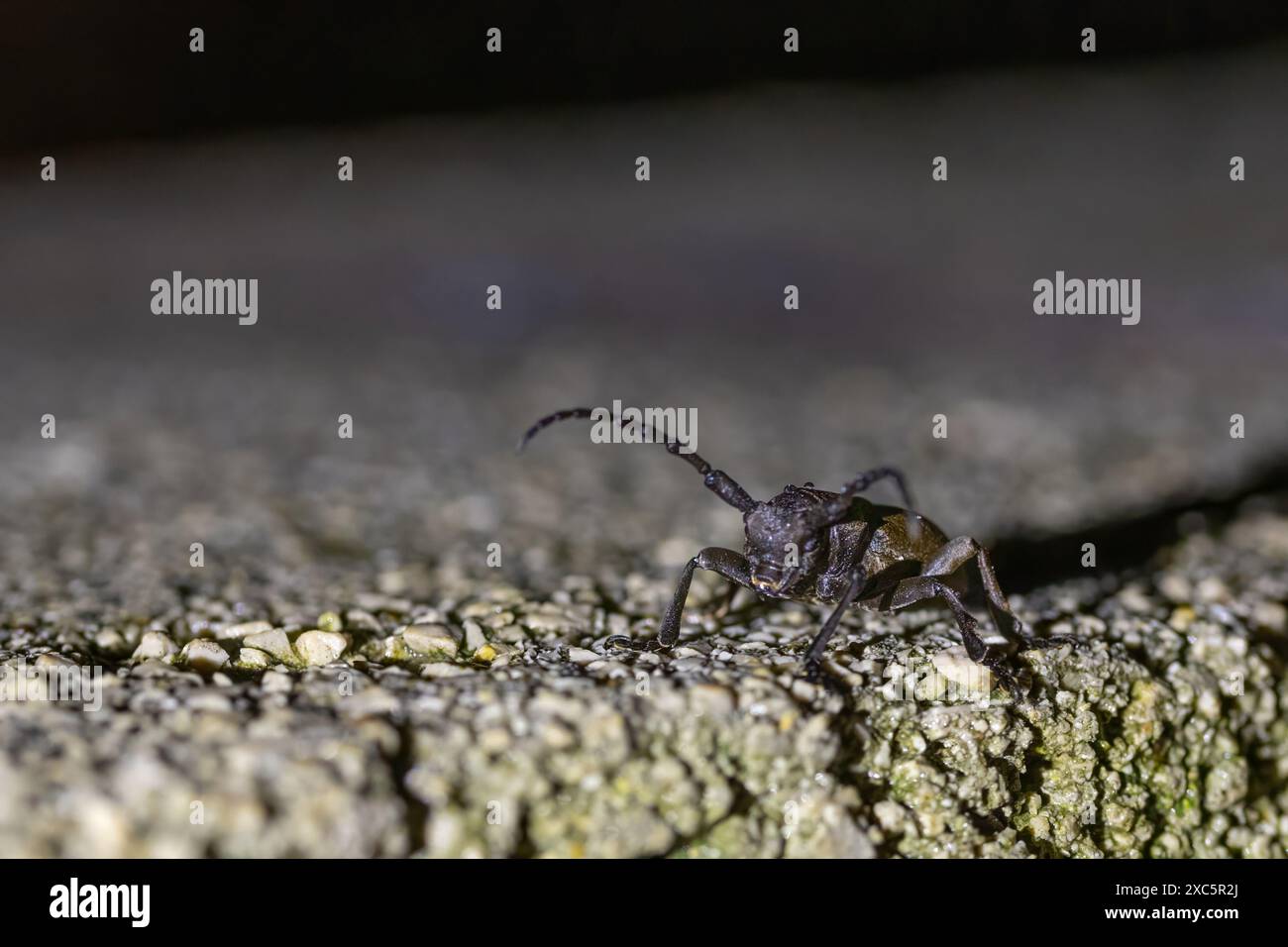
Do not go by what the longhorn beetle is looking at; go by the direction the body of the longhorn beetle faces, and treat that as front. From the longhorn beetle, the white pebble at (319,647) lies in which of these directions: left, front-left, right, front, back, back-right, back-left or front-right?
front-right

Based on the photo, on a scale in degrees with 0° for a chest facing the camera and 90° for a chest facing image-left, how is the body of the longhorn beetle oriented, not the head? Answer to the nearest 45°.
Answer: approximately 45°
